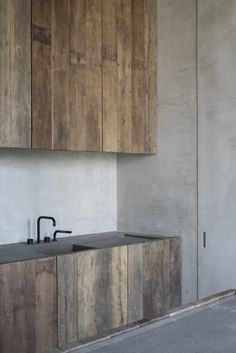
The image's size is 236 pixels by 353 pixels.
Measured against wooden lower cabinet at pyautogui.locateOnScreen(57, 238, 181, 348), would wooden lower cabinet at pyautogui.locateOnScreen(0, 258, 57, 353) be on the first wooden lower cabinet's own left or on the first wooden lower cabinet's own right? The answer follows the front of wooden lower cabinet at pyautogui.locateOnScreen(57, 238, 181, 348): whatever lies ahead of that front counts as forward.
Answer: on the first wooden lower cabinet's own right

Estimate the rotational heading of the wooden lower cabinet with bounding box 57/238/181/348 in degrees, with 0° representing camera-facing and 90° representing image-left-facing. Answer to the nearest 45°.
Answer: approximately 315°
